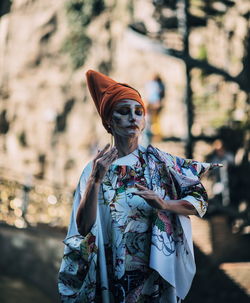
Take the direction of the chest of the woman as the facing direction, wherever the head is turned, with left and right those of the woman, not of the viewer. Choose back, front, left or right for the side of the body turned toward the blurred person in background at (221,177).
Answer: back

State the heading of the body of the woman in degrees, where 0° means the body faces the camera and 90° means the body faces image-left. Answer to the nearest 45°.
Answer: approximately 0°

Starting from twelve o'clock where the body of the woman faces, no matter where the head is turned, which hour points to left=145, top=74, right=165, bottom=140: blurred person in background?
The blurred person in background is roughly at 6 o'clock from the woman.
